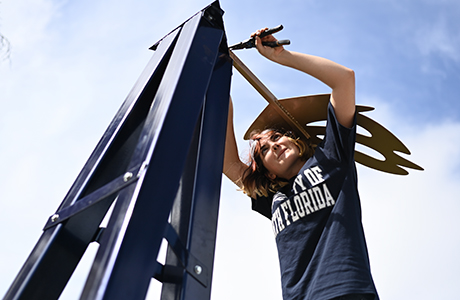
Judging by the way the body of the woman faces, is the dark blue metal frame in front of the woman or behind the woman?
in front

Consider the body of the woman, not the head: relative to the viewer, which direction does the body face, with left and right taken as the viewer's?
facing the viewer and to the left of the viewer
